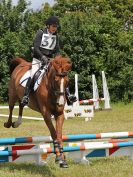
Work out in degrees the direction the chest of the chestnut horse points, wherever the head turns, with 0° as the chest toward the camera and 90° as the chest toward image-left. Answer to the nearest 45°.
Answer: approximately 315°

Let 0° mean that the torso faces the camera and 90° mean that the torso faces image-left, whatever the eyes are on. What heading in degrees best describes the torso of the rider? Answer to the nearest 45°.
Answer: approximately 315°
